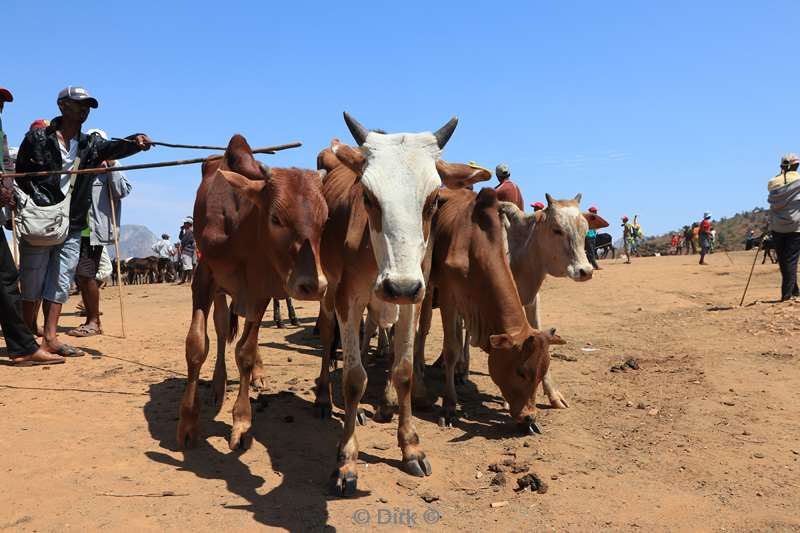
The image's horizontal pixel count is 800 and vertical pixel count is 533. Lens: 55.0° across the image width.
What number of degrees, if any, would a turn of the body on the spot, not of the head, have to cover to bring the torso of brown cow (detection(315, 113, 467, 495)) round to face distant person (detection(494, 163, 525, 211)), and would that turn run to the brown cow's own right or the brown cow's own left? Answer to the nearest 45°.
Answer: approximately 180°

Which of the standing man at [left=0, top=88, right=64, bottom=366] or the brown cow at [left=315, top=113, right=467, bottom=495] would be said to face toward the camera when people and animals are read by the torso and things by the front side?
the brown cow

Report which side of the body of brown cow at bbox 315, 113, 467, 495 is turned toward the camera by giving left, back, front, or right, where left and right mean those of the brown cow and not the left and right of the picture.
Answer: front

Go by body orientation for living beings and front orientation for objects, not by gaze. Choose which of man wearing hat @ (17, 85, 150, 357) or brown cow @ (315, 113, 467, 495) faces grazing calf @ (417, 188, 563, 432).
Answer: the man wearing hat

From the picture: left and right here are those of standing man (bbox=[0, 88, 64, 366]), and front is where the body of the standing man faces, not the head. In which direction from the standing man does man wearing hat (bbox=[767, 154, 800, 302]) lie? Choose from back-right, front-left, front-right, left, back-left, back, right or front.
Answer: front

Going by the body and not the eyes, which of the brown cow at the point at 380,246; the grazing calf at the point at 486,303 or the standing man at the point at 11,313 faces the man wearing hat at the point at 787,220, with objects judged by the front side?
the standing man

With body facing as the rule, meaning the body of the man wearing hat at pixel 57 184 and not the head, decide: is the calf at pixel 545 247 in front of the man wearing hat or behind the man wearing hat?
in front

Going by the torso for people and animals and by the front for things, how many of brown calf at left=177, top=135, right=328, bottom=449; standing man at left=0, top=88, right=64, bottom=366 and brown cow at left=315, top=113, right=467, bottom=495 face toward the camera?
2

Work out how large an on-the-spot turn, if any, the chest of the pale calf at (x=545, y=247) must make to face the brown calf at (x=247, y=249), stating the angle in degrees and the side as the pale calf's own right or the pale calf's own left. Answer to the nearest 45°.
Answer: approximately 90° to the pale calf's own right

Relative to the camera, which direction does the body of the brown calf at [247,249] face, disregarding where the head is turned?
toward the camera

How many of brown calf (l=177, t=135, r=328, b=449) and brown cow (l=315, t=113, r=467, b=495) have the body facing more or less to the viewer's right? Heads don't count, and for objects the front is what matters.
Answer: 0

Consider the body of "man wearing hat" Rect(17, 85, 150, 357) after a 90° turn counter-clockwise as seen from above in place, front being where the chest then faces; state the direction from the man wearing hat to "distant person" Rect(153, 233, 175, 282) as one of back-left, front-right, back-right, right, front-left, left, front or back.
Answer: front-left

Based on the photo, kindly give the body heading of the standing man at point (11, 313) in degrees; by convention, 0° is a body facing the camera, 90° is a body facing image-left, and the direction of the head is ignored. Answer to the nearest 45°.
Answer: approximately 270°

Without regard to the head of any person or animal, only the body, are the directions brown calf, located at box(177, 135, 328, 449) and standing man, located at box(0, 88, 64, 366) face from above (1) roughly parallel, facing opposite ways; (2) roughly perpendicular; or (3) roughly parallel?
roughly perpendicular

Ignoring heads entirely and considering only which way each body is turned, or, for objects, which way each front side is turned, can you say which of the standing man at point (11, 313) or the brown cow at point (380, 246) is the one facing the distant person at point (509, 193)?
the standing man
